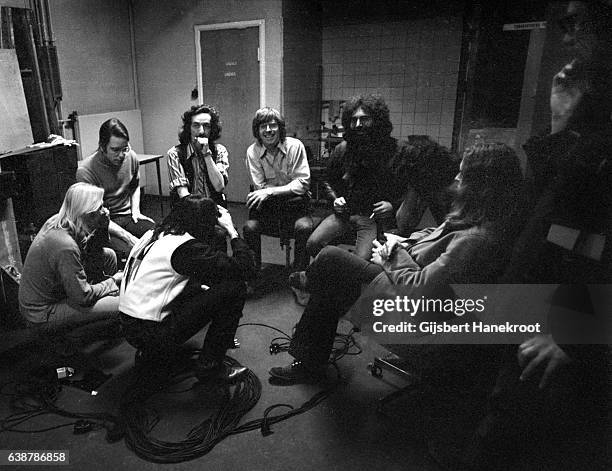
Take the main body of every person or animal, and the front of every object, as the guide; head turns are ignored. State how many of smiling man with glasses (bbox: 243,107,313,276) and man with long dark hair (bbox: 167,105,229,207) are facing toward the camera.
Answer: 2

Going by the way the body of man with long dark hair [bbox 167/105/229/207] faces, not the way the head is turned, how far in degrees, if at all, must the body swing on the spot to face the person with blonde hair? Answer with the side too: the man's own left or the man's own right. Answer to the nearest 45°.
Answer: approximately 45° to the man's own right

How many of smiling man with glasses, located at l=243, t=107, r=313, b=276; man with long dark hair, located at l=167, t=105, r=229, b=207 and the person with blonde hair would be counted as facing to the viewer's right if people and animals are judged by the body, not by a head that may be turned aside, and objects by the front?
1

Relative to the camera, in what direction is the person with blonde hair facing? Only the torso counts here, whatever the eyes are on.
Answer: to the viewer's right

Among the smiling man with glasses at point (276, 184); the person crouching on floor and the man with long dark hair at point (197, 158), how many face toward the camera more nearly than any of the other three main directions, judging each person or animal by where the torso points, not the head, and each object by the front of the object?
2
